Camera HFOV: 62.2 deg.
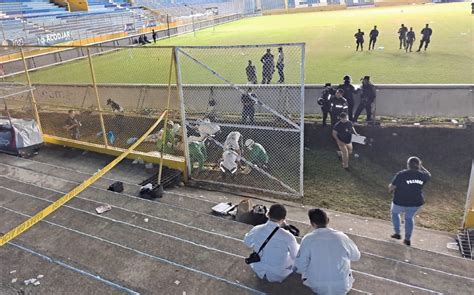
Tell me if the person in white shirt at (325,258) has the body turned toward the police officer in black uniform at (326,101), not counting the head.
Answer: yes

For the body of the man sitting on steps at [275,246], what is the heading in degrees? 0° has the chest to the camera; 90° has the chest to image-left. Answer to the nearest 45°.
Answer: approximately 180°

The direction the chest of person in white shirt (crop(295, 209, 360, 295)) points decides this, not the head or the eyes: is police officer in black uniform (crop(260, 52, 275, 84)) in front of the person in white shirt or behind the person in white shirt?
in front

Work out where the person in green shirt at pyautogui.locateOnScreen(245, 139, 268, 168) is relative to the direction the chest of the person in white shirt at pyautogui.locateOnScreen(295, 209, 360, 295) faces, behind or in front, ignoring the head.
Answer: in front

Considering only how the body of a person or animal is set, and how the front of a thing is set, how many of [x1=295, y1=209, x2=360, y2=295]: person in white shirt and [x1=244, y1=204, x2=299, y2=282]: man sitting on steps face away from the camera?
2

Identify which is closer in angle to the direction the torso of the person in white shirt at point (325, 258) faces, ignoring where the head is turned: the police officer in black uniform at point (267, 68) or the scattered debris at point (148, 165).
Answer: the police officer in black uniform

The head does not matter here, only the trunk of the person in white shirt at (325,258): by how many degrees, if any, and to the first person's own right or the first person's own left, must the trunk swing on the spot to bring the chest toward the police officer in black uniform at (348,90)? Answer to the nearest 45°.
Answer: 0° — they already face them

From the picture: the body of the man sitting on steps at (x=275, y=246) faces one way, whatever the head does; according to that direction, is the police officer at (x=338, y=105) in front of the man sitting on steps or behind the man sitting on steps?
in front

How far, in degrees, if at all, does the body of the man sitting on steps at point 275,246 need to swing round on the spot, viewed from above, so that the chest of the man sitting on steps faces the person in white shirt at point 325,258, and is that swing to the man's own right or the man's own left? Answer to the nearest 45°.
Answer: approximately 135° to the man's own right

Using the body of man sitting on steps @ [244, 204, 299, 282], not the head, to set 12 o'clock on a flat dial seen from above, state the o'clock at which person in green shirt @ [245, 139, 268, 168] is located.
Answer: The person in green shirt is roughly at 12 o'clock from the man sitting on steps.

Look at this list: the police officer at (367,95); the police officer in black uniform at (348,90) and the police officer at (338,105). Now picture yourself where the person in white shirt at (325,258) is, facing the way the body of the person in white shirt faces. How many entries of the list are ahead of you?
3

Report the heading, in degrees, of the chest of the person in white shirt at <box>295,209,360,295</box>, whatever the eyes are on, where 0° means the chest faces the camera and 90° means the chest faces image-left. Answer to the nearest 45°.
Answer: approximately 180°

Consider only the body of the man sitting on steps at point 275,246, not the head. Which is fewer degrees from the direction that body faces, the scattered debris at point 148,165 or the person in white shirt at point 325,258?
the scattered debris

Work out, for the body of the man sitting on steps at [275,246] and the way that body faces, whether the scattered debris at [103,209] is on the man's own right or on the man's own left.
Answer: on the man's own left

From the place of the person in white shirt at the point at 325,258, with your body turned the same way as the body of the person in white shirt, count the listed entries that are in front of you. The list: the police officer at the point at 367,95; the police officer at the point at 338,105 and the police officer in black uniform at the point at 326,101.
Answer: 3

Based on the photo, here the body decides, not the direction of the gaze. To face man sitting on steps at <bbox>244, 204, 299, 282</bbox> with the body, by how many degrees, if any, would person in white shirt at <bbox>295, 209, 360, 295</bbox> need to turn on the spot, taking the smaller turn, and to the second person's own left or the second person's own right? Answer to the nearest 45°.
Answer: approximately 90° to the second person's own left
